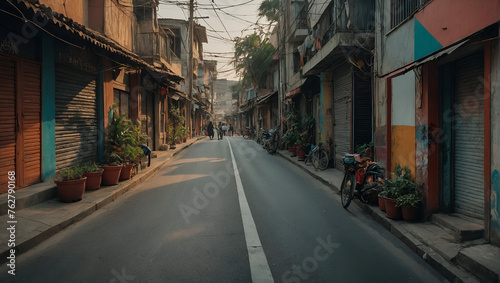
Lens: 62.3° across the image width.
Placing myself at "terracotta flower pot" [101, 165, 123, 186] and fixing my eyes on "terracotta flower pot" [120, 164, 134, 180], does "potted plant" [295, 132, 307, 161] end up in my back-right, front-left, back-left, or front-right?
front-right

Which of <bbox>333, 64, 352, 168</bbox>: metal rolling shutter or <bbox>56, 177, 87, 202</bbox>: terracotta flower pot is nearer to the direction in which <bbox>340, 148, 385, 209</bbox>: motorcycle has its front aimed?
the terracotta flower pot

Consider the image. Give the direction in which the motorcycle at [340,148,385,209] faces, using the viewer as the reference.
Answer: facing the viewer and to the left of the viewer

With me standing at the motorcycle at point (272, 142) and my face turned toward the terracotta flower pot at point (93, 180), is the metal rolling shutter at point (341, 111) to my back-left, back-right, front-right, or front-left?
front-left

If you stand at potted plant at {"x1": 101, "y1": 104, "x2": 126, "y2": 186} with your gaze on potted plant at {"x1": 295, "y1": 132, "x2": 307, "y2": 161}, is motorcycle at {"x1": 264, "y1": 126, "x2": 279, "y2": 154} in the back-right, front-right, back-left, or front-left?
front-left

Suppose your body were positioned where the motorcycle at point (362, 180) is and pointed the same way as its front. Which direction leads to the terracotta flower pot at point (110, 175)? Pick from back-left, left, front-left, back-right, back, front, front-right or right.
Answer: front-right

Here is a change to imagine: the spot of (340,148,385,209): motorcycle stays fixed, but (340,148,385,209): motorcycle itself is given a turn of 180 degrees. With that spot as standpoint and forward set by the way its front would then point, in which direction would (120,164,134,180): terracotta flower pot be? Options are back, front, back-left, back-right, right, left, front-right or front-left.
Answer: back-left

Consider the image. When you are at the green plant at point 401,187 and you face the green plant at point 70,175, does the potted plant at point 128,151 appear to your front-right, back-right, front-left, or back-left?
front-right

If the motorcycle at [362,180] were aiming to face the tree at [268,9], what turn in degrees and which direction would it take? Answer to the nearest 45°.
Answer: approximately 135° to its right

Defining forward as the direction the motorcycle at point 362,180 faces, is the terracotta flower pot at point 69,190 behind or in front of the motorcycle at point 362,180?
in front

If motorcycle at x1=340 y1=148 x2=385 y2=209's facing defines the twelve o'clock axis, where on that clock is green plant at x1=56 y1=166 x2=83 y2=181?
The green plant is roughly at 1 o'clock from the motorcycle.

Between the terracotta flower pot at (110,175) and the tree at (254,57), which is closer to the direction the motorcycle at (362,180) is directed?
the terracotta flower pot

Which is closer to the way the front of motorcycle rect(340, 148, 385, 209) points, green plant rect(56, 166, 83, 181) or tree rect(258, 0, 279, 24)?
the green plant
